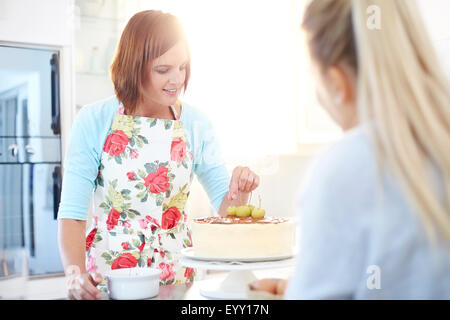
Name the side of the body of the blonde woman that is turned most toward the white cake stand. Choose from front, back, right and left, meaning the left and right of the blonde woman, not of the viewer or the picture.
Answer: front

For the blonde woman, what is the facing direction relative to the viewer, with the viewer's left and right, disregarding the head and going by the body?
facing away from the viewer and to the left of the viewer

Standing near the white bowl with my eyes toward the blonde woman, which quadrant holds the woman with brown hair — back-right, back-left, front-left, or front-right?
back-left

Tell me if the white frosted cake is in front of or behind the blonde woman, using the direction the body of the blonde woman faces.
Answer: in front

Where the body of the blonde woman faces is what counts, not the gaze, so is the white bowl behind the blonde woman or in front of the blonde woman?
in front

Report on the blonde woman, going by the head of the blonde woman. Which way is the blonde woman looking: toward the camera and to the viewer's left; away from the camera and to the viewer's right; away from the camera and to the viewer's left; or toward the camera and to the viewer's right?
away from the camera and to the viewer's left

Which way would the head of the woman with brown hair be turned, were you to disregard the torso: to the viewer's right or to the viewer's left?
to the viewer's right

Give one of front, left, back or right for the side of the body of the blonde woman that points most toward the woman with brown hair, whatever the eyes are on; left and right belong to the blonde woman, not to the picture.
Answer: front
